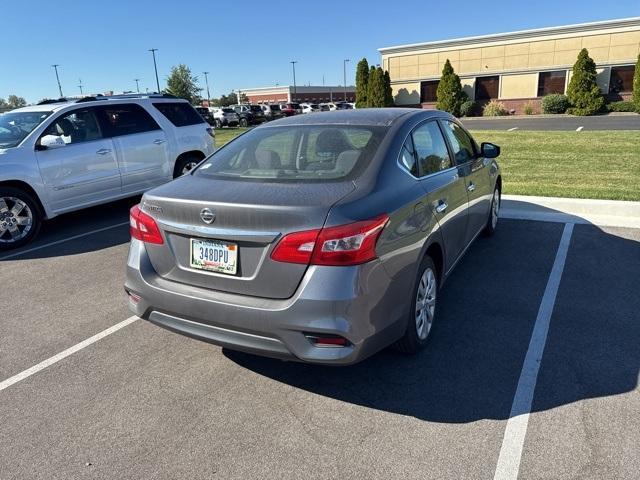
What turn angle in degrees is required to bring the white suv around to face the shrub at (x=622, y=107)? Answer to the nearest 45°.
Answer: approximately 180°

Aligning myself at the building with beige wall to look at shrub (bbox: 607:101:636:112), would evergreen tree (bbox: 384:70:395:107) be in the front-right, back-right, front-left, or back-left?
back-right

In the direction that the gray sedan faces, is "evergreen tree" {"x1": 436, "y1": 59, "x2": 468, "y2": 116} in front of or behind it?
in front

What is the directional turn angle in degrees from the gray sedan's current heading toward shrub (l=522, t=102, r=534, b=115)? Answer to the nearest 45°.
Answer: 0° — it already faces it

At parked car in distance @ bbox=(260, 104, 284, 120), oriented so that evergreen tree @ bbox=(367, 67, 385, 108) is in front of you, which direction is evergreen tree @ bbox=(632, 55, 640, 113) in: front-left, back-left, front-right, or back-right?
front-right

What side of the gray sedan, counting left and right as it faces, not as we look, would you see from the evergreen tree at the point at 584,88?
front

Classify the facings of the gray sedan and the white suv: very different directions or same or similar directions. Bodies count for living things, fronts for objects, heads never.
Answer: very different directions

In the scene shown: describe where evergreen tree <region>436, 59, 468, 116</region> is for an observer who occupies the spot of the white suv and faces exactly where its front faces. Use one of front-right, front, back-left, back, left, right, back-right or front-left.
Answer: back

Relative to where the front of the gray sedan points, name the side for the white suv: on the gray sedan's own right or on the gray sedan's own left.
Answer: on the gray sedan's own left

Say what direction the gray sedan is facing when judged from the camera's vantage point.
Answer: facing away from the viewer and to the right of the viewer

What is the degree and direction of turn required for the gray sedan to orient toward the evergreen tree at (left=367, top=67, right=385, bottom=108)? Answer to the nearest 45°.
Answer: approximately 45° to its left

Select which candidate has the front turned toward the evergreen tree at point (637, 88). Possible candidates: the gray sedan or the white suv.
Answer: the gray sedan

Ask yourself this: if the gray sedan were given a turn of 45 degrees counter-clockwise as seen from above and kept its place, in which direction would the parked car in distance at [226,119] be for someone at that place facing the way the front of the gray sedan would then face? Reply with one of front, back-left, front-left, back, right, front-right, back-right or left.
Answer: front

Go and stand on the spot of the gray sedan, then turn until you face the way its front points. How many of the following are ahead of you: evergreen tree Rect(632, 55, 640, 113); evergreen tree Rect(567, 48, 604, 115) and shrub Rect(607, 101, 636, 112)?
3

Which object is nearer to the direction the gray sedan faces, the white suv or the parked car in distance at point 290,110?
the parked car in distance

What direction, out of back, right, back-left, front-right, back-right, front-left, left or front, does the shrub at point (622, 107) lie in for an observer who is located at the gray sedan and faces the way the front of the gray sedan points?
front

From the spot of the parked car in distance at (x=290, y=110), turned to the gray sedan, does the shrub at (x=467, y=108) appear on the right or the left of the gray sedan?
left

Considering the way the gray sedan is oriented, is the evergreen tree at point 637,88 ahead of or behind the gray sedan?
ahead

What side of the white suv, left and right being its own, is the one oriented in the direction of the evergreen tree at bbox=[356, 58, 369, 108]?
back

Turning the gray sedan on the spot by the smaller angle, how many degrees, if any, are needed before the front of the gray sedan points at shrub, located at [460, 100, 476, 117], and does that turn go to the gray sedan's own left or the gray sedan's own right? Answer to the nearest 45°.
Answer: approximately 45° to the gray sedan's own left

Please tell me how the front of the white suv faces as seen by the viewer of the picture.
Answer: facing the viewer and to the left of the viewer
